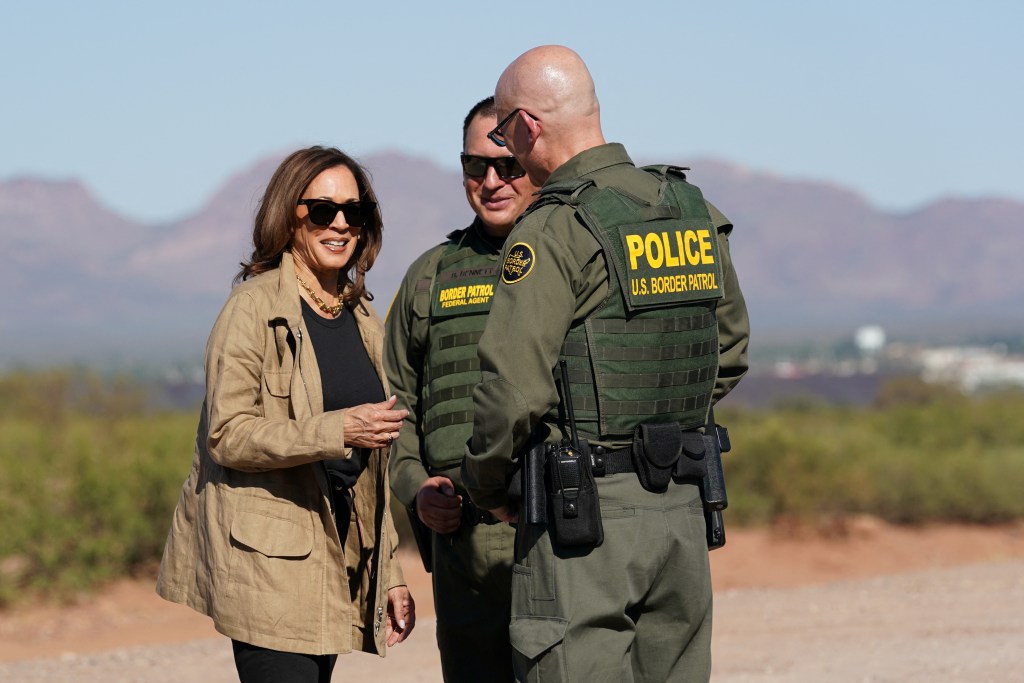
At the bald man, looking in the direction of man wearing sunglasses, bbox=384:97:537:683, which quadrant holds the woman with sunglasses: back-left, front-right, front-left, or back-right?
front-left

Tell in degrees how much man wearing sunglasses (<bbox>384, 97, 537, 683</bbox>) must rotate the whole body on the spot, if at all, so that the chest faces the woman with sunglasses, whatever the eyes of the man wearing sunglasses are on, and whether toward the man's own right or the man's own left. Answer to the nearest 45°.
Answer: approximately 45° to the man's own right

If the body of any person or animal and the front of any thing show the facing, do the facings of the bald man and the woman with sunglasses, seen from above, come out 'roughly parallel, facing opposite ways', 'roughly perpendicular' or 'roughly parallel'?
roughly parallel, facing opposite ways

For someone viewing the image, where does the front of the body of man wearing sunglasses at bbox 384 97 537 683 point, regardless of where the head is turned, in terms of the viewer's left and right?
facing the viewer

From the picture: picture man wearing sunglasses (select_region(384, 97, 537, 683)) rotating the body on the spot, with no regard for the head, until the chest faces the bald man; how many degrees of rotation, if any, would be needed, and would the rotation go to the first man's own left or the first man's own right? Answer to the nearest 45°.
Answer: approximately 45° to the first man's own left

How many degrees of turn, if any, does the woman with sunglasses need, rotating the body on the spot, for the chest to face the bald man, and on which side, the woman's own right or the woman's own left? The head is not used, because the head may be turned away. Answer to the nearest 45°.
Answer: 0° — they already face them

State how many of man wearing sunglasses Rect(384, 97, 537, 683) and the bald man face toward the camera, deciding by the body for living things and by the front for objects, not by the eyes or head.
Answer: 1

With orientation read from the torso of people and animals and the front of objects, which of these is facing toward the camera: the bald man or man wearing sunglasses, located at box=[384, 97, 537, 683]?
the man wearing sunglasses

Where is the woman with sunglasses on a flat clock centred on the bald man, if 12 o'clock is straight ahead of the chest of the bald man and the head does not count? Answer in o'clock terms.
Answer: The woman with sunglasses is roughly at 11 o'clock from the bald man.

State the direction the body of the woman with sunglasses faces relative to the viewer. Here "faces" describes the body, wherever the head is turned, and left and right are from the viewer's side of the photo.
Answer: facing the viewer and to the right of the viewer

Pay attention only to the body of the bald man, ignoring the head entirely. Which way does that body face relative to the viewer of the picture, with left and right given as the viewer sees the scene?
facing away from the viewer and to the left of the viewer

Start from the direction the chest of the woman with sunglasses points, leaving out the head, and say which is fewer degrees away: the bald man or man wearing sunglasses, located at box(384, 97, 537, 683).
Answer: the bald man

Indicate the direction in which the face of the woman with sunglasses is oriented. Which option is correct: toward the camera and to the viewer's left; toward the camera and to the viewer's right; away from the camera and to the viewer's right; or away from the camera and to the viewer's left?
toward the camera and to the viewer's right
